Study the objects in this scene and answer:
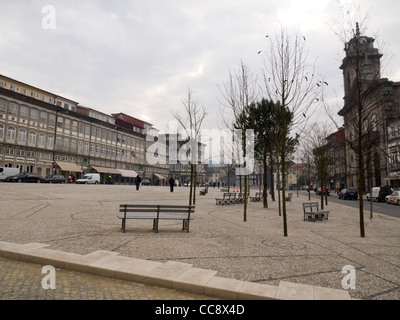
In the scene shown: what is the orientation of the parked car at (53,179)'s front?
to the viewer's left

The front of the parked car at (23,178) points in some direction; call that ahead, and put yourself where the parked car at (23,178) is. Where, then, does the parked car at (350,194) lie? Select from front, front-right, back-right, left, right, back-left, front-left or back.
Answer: back-left

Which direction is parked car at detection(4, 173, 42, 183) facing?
to the viewer's left

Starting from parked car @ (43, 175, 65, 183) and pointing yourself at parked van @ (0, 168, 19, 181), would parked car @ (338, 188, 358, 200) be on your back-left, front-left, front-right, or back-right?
back-left

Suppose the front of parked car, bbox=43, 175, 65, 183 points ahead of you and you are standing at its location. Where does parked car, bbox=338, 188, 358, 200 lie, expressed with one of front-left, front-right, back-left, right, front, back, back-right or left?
back-left

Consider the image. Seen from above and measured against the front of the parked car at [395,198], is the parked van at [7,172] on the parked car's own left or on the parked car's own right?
on the parked car's own left

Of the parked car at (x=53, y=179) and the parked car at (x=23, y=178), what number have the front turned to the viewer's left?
2

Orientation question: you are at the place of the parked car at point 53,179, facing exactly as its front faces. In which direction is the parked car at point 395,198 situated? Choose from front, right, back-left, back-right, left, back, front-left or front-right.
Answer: back-left
